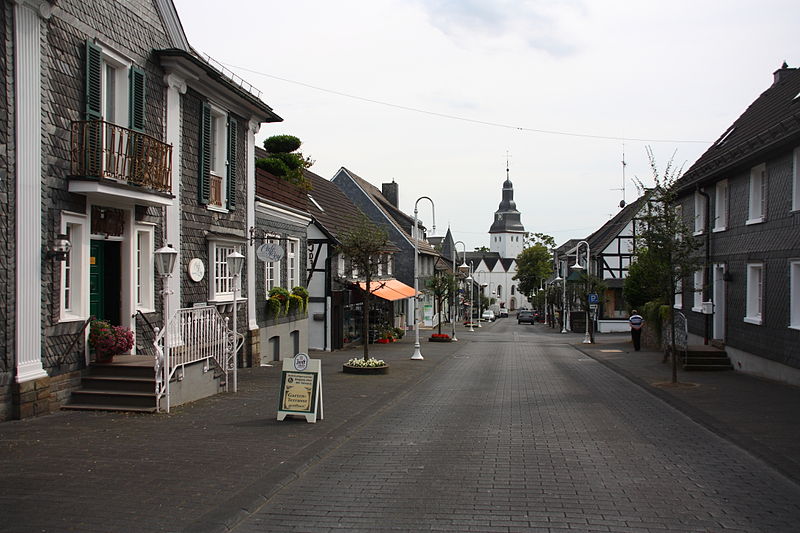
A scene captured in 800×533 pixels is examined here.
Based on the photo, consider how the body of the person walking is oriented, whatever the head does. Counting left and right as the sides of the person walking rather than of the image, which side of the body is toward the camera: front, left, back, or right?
back

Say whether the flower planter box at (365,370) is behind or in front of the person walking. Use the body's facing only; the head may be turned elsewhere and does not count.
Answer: behind

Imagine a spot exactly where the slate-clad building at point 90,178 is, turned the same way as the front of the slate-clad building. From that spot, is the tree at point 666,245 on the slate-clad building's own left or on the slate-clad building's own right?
on the slate-clad building's own left

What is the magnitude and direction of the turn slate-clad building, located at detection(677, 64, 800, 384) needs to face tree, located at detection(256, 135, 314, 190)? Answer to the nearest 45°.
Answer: approximately 45° to its right

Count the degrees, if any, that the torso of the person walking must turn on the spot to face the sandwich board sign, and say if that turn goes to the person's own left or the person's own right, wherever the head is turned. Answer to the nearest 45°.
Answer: approximately 180°
